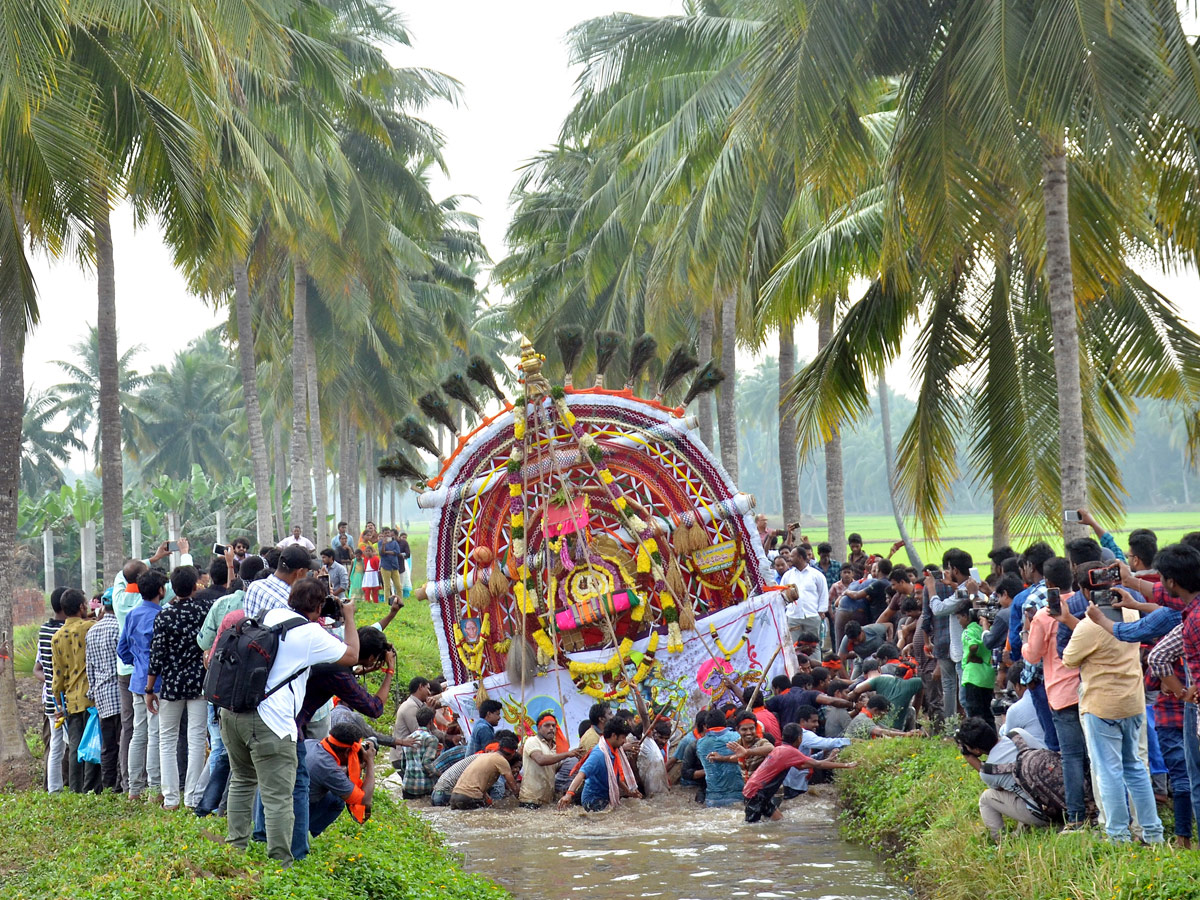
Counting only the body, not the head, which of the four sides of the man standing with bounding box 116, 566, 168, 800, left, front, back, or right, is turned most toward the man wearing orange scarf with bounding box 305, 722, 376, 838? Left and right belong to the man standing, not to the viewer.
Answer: right

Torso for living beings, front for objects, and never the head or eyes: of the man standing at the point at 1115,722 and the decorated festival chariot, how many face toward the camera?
1

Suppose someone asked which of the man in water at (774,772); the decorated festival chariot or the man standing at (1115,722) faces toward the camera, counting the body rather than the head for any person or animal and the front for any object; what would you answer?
the decorated festival chariot

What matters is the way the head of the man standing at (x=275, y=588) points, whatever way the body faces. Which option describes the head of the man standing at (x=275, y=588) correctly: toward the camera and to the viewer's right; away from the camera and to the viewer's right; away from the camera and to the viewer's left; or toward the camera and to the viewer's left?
away from the camera and to the viewer's right

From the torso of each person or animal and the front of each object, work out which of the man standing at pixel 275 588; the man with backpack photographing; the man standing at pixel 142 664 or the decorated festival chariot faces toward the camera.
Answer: the decorated festival chariot

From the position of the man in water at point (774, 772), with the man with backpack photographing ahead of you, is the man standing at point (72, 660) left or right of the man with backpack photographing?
right

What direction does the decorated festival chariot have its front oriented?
toward the camera

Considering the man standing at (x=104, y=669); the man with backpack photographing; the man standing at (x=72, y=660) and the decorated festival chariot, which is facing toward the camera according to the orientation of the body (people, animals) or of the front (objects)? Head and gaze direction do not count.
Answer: the decorated festival chariot

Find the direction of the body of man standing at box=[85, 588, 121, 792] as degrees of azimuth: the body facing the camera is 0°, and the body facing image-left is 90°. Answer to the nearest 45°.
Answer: approximately 225°

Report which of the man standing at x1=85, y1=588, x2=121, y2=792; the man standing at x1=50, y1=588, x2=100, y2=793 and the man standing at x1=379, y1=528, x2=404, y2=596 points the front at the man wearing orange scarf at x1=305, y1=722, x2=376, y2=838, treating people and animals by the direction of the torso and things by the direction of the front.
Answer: the man standing at x1=379, y1=528, x2=404, y2=596

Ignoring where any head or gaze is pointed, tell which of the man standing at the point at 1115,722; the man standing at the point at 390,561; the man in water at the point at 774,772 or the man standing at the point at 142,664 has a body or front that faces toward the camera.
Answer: the man standing at the point at 390,561

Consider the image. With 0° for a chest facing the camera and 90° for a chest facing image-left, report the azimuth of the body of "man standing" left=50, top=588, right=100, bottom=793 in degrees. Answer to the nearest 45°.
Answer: approximately 225°

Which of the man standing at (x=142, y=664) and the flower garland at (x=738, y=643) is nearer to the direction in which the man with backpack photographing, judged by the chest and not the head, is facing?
the flower garland

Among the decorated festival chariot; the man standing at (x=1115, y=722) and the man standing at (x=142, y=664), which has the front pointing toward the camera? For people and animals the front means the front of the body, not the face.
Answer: the decorated festival chariot

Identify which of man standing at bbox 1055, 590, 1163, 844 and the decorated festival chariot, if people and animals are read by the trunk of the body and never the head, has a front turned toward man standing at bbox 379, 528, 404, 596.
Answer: man standing at bbox 1055, 590, 1163, 844

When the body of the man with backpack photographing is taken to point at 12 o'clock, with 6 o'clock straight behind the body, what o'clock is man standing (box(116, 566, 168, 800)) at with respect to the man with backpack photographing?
The man standing is roughly at 10 o'clock from the man with backpack photographing.
